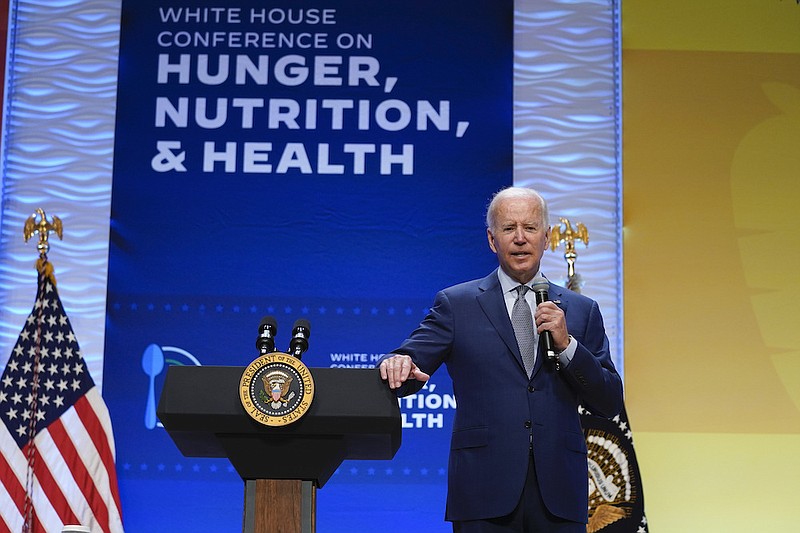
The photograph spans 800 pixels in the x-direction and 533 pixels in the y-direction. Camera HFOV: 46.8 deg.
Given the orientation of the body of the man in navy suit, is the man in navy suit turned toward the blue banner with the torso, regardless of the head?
no

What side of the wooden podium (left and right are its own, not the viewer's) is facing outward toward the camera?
front

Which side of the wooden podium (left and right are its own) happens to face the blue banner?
back

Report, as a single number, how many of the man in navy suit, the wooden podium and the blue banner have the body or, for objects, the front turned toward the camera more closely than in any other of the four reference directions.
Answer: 3

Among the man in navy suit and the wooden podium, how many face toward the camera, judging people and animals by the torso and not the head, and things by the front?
2

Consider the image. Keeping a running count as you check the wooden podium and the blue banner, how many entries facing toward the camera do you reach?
2

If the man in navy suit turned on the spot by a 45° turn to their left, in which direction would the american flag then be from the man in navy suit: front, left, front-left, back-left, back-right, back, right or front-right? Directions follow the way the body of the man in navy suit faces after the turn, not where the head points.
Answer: back

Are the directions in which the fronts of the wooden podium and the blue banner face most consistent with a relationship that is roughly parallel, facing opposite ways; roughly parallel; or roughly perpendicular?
roughly parallel

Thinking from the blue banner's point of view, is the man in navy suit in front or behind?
in front

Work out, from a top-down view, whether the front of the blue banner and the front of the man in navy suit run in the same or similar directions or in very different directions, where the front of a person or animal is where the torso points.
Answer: same or similar directions

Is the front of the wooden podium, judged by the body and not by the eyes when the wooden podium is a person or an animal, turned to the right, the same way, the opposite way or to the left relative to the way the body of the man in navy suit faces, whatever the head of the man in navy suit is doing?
the same way

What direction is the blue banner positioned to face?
toward the camera

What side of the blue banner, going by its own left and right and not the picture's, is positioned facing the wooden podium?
front

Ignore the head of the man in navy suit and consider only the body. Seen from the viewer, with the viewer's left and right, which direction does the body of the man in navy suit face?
facing the viewer

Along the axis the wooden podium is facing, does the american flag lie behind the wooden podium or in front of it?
behind

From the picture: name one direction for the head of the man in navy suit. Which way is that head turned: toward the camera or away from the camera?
toward the camera
